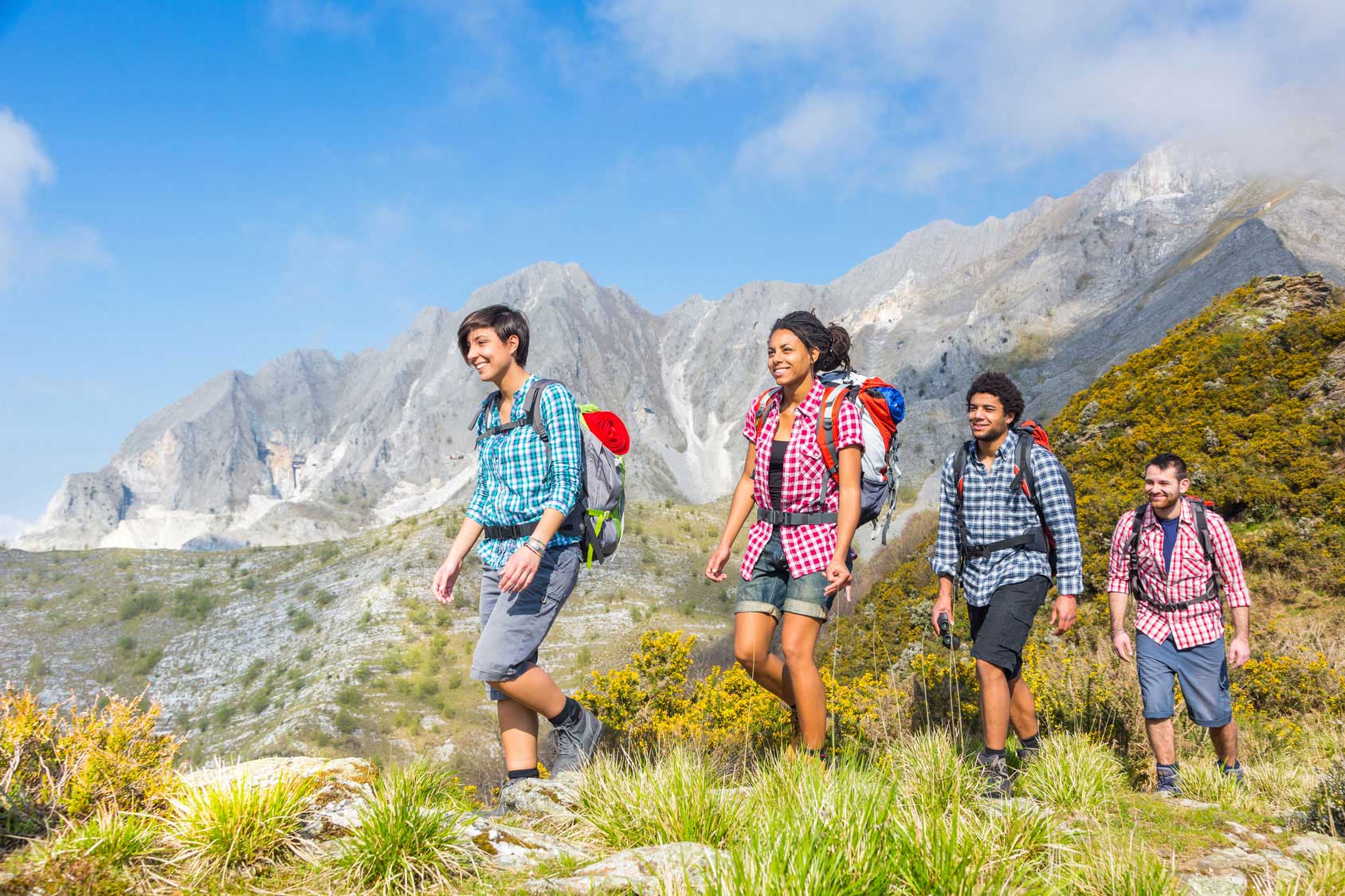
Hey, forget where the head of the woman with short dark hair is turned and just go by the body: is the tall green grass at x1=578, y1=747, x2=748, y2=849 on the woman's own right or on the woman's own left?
on the woman's own left

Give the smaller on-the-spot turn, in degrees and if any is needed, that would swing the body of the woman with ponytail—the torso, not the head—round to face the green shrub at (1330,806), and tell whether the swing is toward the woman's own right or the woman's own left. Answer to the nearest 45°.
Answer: approximately 135° to the woman's own left

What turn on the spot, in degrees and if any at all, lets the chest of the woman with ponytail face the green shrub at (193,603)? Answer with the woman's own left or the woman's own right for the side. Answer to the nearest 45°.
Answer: approximately 90° to the woman's own right

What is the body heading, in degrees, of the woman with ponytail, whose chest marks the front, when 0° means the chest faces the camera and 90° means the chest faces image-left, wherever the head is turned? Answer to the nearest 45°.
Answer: approximately 45°
